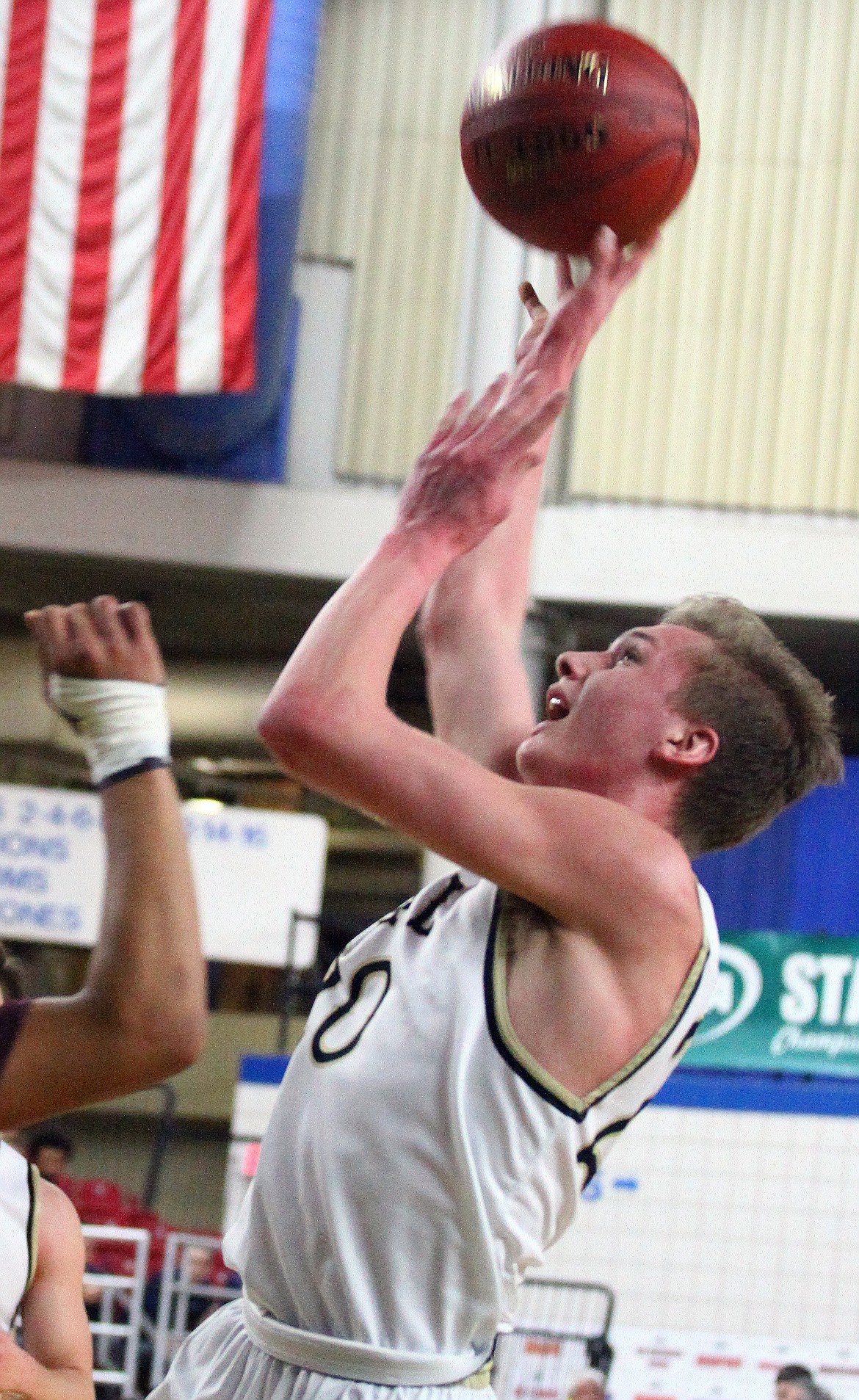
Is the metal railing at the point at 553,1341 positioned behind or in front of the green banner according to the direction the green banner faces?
in front

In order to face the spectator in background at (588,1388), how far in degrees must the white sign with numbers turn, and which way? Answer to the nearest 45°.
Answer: approximately 45° to its left

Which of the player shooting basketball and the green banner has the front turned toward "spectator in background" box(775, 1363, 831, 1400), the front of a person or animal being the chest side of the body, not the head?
the green banner

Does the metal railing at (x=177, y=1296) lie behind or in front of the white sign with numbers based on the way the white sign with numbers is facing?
in front

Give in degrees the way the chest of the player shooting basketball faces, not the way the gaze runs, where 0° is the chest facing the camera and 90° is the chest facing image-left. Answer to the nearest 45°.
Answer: approximately 90°

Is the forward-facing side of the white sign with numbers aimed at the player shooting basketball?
yes

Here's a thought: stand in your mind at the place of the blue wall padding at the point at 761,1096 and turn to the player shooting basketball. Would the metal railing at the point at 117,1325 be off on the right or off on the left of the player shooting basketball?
right

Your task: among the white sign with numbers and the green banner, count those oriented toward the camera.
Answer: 2

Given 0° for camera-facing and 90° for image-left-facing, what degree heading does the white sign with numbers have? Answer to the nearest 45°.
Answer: approximately 0°

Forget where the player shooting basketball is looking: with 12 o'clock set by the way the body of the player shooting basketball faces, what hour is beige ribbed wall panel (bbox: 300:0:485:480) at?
The beige ribbed wall panel is roughly at 3 o'clock from the player shooting basketball.

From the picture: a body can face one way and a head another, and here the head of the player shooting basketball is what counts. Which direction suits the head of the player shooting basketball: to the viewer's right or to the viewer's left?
to the viewer's left

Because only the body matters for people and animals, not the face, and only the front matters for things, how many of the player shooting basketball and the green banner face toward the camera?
1
